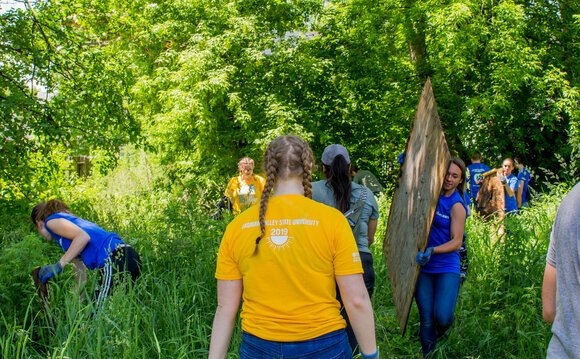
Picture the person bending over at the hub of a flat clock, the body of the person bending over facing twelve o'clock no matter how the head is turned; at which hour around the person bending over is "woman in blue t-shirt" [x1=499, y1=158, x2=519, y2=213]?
The woman in blue t-shirt is roughly at 5 o'clock from the person bending over.

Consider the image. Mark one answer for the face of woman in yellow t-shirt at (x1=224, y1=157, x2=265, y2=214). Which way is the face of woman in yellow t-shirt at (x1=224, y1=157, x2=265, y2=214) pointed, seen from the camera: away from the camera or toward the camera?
toward the camera

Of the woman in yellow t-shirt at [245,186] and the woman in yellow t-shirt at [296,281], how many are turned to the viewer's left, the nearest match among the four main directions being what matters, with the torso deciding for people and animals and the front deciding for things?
0

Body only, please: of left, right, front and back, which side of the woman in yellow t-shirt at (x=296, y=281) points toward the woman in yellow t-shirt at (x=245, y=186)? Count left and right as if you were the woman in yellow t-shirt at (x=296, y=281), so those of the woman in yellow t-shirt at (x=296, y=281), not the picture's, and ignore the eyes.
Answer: front

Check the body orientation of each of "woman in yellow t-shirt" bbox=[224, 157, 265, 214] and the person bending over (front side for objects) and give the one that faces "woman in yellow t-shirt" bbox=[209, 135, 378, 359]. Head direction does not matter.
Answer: "woman in yellow t-shirt" bbox=[224, 157, 265, 214]

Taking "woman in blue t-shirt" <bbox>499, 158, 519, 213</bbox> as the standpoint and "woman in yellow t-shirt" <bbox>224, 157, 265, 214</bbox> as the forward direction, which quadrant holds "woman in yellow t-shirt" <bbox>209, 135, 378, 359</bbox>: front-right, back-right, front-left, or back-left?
front-left

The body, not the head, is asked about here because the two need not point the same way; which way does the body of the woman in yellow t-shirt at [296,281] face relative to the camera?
away from the camera

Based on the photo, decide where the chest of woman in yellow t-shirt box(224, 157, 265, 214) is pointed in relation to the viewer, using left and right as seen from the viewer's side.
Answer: facing the viewer

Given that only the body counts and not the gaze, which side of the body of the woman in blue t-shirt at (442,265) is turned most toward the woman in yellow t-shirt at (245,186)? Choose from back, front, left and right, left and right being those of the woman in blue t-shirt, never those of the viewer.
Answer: right

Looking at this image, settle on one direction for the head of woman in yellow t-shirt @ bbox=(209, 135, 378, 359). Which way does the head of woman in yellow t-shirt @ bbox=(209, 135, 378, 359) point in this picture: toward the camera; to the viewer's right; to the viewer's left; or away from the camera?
away from the camera

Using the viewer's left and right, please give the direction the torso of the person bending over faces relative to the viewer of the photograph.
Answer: facing to the left of the viewer

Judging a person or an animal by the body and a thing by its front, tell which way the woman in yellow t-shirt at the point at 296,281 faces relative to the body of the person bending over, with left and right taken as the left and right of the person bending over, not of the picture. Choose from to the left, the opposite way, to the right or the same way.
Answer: to the right

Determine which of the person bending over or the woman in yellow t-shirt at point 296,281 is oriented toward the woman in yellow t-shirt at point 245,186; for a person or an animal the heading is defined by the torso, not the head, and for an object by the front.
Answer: the woman in yellow t-shirt at point 296,281

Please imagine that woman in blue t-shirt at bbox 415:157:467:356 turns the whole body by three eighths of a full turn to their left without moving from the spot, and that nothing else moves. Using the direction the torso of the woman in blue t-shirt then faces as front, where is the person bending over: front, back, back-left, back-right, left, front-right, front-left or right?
back

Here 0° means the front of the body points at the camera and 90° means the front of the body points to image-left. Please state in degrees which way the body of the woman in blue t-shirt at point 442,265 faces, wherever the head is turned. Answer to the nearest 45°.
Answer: approximately 45°

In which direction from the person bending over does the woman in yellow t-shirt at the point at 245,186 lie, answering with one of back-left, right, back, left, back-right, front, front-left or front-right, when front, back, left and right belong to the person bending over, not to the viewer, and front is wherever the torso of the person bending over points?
back-right

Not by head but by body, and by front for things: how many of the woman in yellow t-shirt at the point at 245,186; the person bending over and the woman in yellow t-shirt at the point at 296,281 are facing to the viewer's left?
1
